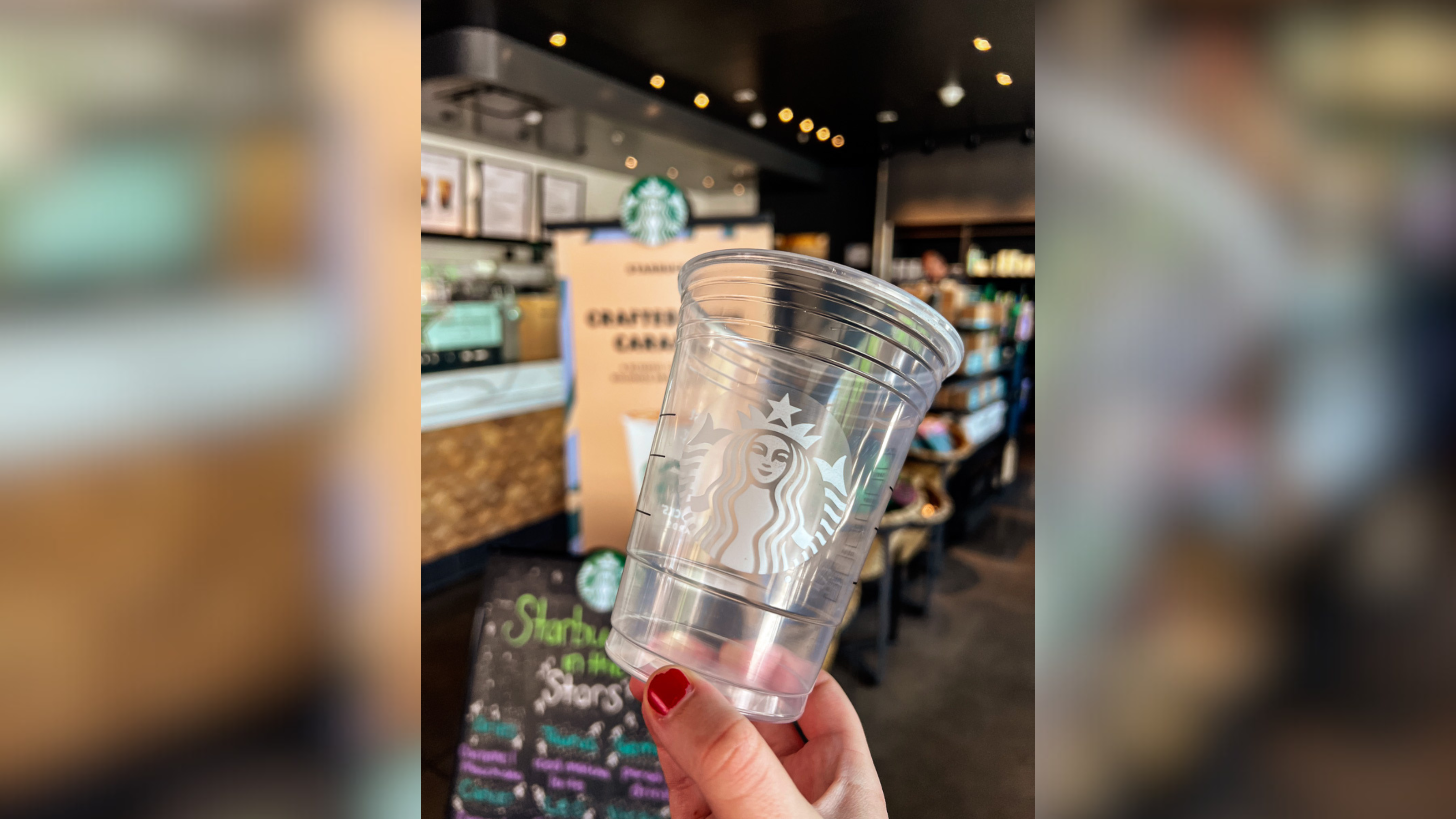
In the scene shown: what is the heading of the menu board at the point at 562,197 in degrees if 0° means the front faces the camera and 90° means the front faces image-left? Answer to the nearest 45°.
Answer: approximately 315°

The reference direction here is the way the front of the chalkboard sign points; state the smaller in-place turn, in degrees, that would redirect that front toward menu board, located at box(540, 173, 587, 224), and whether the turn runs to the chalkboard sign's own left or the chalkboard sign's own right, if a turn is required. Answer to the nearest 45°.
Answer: approximately 180°

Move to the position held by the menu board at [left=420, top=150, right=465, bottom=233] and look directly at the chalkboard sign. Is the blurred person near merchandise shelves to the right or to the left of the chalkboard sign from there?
left

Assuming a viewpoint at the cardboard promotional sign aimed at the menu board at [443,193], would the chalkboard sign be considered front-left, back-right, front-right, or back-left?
back-left

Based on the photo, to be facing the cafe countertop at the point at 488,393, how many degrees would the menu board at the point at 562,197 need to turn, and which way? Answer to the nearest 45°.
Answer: approximately 45° to its right

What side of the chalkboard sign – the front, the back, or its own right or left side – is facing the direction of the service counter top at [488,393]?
back

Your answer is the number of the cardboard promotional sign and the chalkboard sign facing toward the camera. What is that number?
2

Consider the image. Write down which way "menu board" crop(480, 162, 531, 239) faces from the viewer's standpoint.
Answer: facing the viewer and to the right of the viewer
